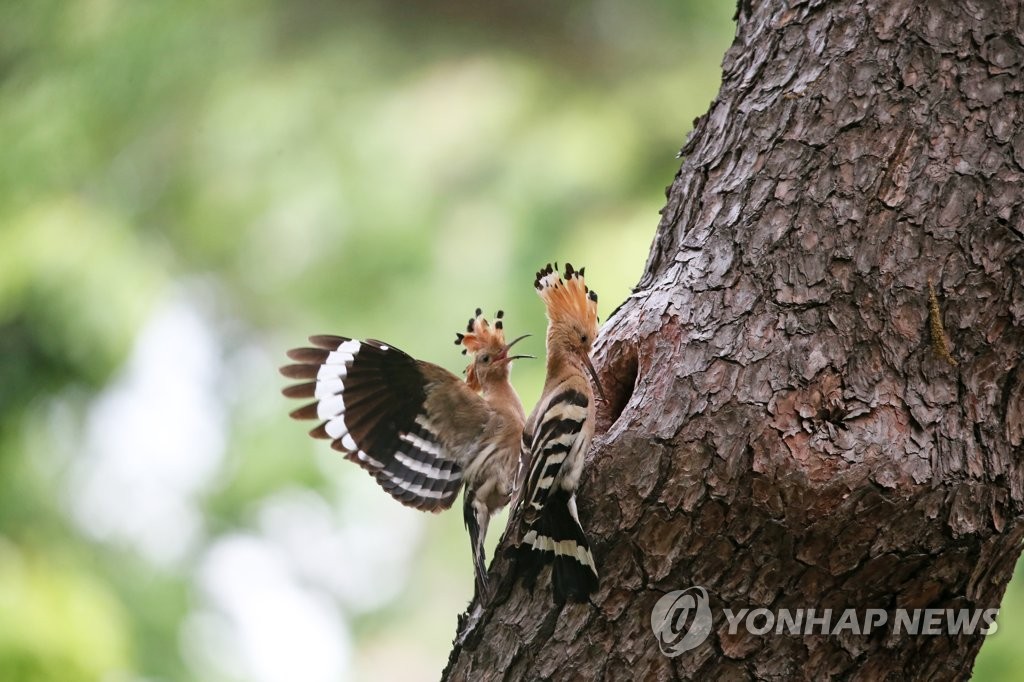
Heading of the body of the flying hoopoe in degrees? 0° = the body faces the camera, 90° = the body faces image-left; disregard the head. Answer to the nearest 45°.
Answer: approximately 270°

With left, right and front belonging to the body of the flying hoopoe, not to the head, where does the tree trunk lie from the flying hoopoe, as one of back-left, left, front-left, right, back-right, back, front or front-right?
front-right
